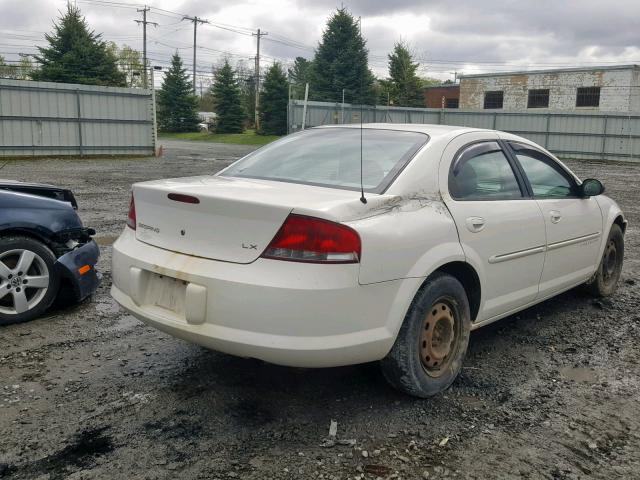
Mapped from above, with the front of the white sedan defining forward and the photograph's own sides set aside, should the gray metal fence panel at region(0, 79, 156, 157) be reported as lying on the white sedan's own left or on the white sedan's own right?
on the white sedan's own left

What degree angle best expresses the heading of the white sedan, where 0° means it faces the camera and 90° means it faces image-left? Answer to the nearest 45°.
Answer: approximately 225°

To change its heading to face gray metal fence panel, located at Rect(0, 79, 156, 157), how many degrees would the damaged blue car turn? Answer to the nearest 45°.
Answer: approximately 90° to its left

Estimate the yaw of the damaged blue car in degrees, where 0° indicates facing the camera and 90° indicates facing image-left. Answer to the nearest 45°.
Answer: approximately 270°

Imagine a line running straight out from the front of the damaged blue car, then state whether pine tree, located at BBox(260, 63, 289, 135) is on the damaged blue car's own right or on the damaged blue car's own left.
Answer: on the damaged blue car's own left

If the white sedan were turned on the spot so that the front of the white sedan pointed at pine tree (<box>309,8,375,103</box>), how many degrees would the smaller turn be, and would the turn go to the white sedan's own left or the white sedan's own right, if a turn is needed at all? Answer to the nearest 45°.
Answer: approximately 45° to the white sedan's own left

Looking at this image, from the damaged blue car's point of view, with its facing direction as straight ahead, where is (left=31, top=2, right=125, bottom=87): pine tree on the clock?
The pine tree is roughly at 9 o'clock from the damaged blue car.

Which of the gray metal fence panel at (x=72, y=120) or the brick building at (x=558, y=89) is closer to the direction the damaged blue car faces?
the brick building

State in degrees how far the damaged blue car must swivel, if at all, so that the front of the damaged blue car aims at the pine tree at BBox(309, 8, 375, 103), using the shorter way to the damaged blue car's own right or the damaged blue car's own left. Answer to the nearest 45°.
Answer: approximately 45° to the damaged blue car's own left
